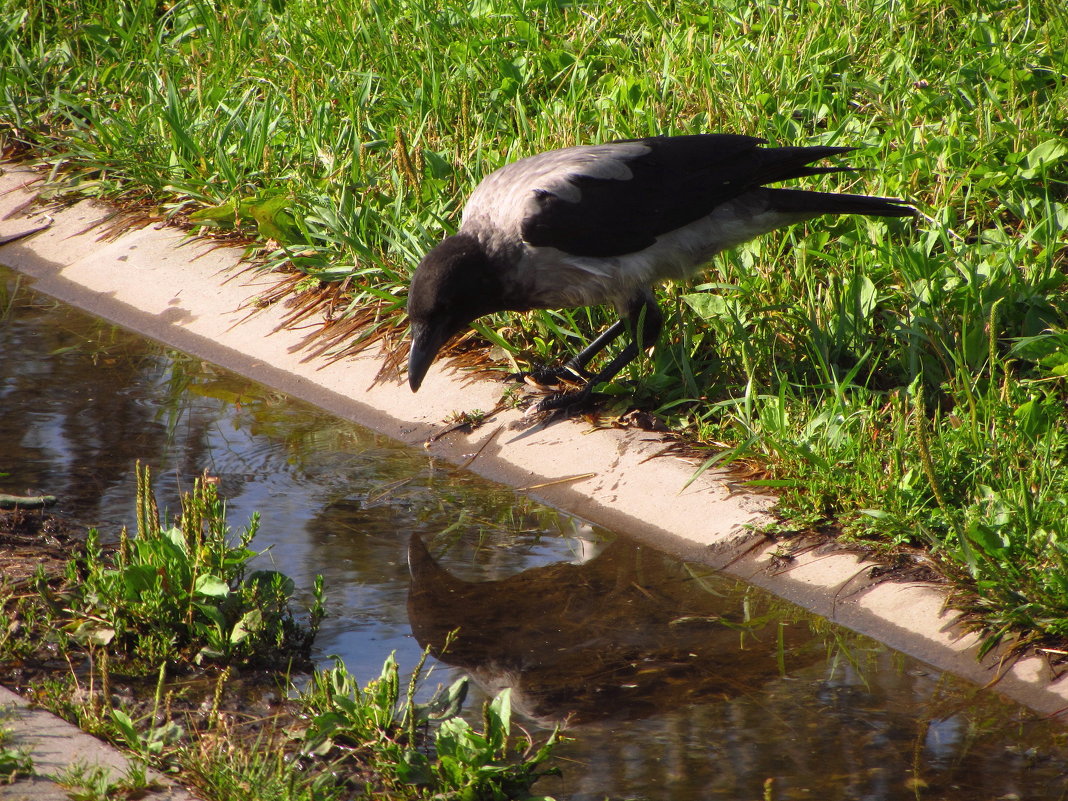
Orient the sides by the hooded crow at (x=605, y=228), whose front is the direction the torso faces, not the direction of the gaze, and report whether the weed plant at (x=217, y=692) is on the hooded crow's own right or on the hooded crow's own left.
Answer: on the hooded crow's own left

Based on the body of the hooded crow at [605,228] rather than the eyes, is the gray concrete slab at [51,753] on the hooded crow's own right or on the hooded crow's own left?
on the hooded crow's own left

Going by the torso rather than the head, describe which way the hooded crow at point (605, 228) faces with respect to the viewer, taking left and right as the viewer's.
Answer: facing to the left of the viewer
